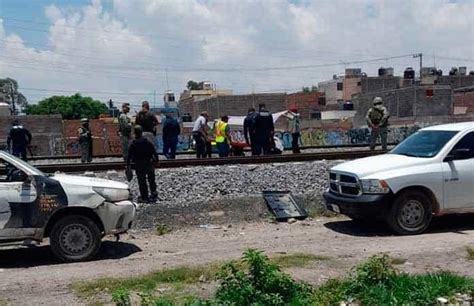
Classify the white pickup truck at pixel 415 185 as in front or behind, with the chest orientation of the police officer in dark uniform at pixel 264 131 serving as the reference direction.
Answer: behind

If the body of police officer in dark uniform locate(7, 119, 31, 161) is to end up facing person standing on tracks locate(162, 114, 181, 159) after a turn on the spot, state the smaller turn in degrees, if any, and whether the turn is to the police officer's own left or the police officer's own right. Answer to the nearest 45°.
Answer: approximately 90° to the police officer's own right

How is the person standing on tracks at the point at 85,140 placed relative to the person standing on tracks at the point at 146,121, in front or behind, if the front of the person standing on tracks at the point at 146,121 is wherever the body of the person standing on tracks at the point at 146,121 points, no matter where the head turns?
in front

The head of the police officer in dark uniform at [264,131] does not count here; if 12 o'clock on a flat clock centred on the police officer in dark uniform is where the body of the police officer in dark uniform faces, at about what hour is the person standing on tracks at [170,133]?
The person standing on tracks is roughly at 9 o'clock from the police officer in dark uniform.

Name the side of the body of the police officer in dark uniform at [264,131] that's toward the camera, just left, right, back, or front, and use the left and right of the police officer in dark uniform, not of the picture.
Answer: back

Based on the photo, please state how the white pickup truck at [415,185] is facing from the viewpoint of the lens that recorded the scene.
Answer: facing the viewer and to the left of the viewer

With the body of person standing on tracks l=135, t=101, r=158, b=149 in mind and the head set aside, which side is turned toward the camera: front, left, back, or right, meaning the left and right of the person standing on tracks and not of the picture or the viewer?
back

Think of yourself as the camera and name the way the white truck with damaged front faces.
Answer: facing to the right of the viewer

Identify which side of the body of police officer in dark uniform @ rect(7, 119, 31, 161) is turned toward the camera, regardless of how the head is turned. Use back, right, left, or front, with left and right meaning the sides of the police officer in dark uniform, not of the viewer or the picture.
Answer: back

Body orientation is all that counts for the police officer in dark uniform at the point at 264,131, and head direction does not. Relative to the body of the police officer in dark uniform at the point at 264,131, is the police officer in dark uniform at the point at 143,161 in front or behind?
behind

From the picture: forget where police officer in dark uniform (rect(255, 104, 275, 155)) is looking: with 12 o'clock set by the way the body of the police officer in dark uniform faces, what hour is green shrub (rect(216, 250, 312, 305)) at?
The green shrub is roughly at 6 o'clock from the police officer in dark uniform.

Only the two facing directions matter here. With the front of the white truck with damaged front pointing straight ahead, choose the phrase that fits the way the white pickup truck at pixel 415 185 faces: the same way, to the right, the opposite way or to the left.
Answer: the opposite way
